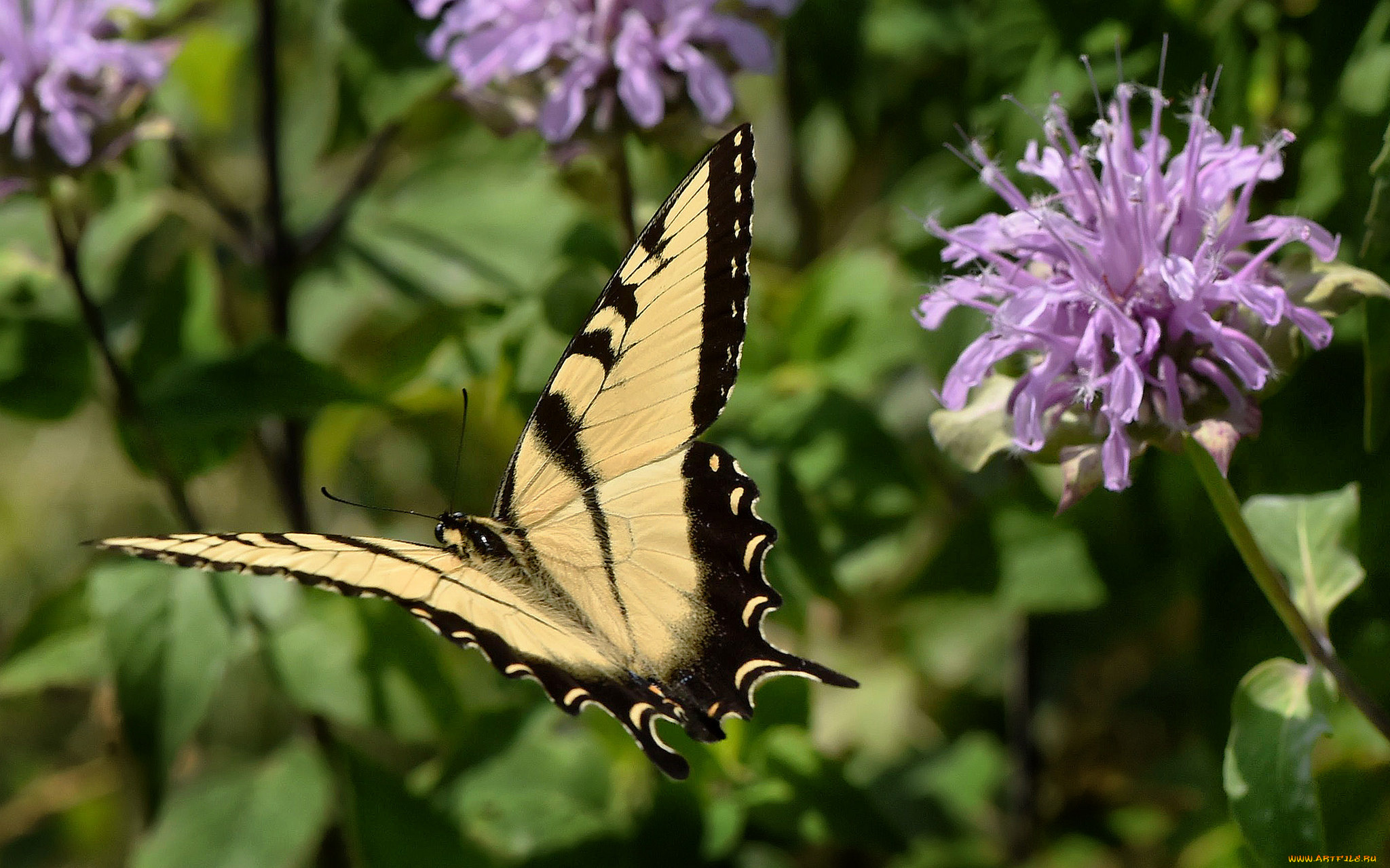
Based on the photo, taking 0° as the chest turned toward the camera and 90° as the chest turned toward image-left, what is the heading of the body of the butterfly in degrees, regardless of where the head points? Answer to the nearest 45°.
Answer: approximately 135°

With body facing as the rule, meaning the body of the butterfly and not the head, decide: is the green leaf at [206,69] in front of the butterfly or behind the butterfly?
in front

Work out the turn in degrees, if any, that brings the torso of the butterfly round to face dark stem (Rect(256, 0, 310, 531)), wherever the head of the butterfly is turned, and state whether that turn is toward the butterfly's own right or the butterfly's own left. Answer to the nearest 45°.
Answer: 0° — it already faces it

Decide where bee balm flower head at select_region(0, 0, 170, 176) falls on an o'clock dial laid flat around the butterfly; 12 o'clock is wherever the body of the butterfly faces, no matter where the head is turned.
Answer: The bee balm flower head is roughly at 12 o'clock from the butterfly.
